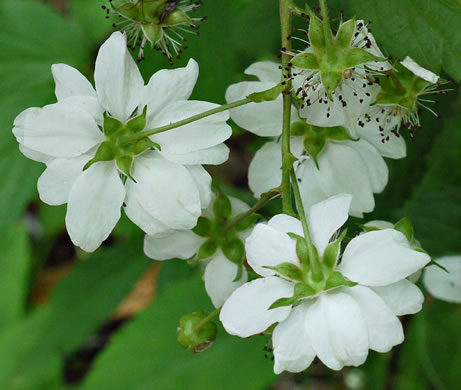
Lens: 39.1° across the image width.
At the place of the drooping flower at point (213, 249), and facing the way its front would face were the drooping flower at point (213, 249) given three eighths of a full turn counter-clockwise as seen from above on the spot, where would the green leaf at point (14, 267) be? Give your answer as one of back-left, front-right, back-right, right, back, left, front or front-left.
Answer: right

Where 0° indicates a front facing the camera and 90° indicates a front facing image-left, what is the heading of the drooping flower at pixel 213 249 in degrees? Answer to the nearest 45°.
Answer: approximately 180°
